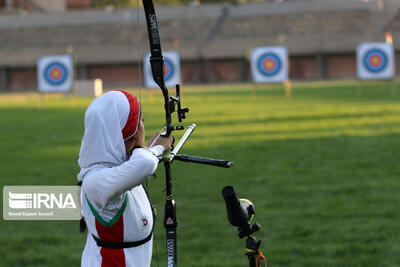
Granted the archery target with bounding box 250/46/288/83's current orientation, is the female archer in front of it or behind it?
in front

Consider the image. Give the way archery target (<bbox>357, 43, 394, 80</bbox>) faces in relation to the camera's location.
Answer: facing the viewer

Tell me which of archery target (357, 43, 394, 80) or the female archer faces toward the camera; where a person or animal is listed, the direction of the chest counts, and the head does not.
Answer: the archery target

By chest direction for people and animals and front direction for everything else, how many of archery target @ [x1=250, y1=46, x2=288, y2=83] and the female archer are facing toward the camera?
1

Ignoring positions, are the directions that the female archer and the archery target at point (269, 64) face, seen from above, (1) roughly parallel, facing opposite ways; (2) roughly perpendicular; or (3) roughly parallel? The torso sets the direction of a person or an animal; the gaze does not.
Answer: roughly perpendicular

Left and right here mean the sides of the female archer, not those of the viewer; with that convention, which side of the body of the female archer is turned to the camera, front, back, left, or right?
right

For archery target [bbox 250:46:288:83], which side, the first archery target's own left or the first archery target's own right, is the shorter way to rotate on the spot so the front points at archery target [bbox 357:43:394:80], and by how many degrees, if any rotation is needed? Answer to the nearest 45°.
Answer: approximately 90° to the first archery target's own left

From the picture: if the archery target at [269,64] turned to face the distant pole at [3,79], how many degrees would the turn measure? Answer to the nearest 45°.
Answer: approximately 135° to its right

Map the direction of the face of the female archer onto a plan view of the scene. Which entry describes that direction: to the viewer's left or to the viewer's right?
to the viewer's right

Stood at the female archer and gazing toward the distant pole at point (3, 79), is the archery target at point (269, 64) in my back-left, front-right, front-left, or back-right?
front-right

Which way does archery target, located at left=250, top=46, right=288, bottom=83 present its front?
toward the camera

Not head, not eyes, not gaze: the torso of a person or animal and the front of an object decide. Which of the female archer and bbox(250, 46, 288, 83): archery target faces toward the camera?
the archery target

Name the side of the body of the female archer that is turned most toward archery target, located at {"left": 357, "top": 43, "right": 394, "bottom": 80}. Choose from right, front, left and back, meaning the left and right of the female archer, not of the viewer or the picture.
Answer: left

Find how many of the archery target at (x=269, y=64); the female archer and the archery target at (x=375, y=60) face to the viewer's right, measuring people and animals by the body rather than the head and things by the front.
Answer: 1
